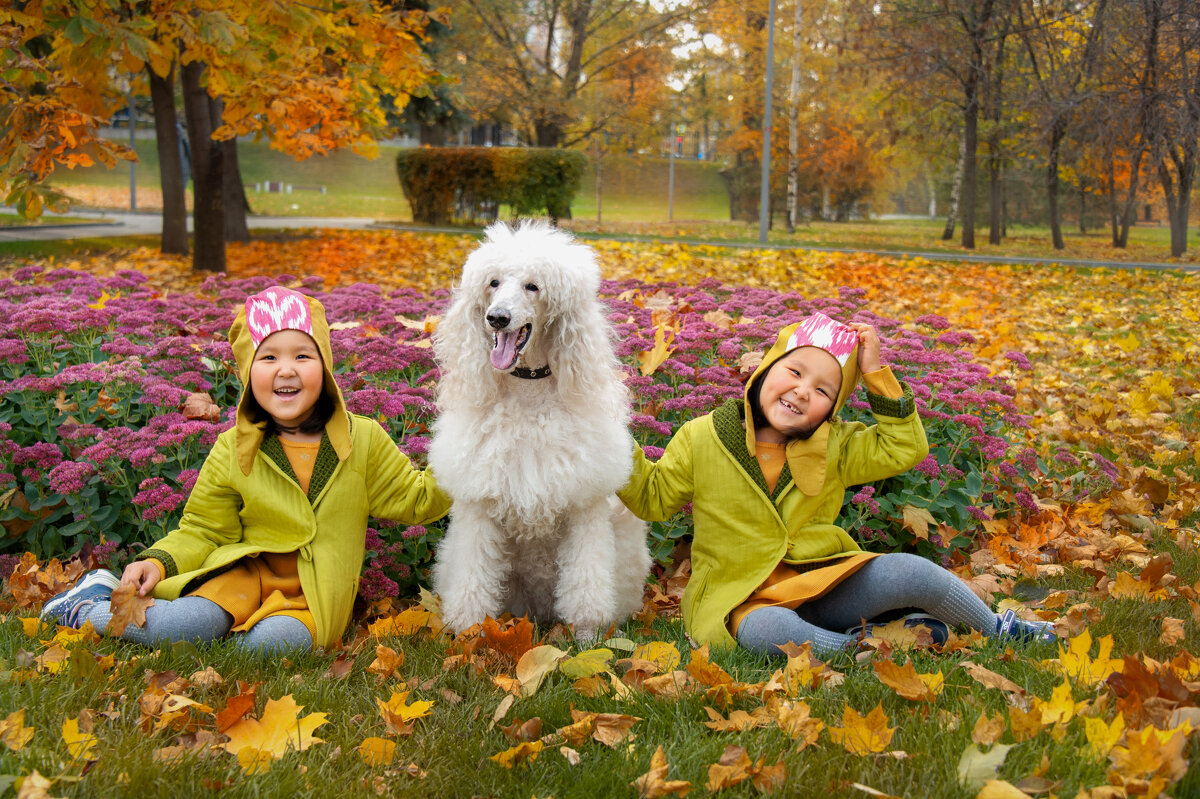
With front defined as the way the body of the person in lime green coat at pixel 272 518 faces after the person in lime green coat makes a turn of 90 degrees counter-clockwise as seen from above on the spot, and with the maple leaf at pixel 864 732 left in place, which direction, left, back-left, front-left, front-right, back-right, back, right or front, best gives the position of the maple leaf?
front-right

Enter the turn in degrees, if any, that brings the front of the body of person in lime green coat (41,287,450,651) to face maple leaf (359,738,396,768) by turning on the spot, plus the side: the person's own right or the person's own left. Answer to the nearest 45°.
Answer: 0° — they already face it

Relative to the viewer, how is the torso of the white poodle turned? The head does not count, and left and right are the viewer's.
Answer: facing the viewer

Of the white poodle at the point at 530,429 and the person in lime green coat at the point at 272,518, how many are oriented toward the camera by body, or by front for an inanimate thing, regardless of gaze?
2

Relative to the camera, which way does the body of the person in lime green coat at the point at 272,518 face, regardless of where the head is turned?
toward the camera

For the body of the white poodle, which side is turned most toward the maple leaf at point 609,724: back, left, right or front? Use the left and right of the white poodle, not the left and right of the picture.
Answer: front

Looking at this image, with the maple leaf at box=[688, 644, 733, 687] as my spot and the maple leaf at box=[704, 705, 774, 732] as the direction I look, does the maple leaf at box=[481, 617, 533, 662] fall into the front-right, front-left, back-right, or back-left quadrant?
back-right

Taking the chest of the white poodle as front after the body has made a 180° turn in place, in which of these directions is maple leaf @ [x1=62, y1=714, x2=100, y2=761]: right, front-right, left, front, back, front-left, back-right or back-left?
back-left

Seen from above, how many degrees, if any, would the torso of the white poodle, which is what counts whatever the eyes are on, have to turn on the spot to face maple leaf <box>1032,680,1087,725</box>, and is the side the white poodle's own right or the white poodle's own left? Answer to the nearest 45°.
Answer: approximately 45° to the white poodle's own left
